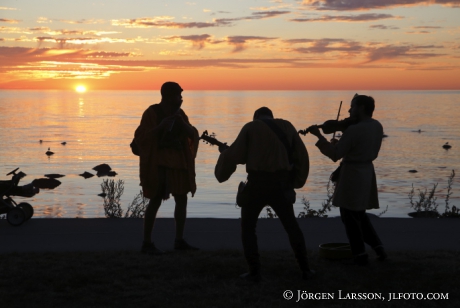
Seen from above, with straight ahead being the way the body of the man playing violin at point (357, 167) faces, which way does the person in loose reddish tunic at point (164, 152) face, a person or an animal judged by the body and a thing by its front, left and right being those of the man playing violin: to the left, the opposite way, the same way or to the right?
the opposite way

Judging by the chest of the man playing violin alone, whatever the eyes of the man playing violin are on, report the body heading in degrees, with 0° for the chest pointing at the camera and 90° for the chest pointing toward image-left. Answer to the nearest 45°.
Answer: approximately 135°

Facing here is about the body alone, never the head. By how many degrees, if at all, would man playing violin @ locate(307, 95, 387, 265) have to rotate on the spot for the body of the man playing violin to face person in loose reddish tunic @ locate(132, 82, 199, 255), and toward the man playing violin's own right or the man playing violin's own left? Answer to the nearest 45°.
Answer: approximately 45° to the man playing violin's own left

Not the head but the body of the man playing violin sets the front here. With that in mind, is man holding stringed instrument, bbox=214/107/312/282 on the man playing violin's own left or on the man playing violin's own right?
on the man playing violin's own left

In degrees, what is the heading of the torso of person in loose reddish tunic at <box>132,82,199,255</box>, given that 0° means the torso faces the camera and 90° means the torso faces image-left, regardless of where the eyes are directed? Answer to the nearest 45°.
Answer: approximately 315°

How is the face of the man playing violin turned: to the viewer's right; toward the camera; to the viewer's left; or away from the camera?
to the viewer's left

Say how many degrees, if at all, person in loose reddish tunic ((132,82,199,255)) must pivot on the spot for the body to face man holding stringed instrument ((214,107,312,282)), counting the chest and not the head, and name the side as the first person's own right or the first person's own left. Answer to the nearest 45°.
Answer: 0° — they already face them
